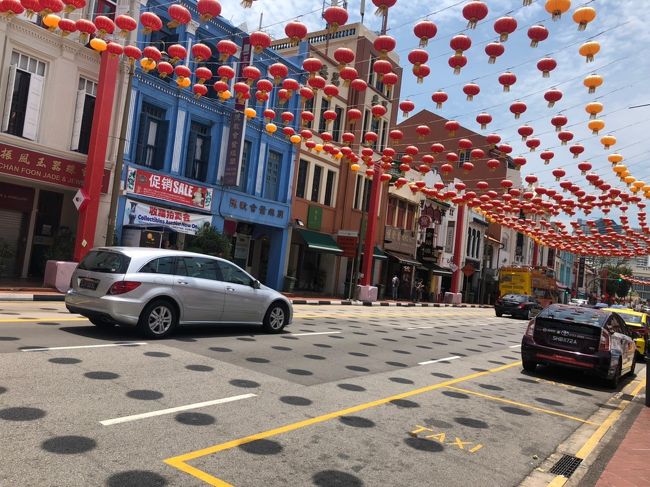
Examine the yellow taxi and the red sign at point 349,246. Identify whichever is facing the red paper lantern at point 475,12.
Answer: the red sign

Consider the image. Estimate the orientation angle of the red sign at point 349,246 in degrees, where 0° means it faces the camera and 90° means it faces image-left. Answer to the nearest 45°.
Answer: approximately 0°

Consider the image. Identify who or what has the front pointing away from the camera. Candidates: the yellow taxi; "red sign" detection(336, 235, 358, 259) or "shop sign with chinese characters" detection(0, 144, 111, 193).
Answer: the yellow taxi

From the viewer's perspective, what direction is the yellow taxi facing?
away from the camera

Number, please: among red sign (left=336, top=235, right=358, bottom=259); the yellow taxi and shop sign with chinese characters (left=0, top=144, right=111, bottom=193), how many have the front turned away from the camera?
1

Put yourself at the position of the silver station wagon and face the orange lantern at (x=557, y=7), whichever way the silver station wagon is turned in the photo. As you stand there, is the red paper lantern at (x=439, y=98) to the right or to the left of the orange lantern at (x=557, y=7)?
left

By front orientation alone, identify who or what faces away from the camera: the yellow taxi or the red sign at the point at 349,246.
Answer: the yellow taxi

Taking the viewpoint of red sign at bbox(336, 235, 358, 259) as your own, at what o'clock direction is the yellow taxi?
The yellow taxi is roughly at 11 o'clock from the red sign.

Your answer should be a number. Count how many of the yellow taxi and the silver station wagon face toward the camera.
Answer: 0

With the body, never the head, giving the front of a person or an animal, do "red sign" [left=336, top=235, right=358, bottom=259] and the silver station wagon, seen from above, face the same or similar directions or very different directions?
very different directions

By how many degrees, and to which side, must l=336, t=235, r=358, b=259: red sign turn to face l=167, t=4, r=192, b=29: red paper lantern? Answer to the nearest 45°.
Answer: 0° — it already faces it
